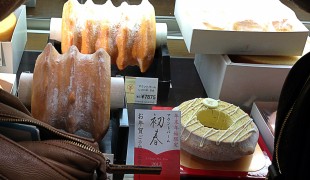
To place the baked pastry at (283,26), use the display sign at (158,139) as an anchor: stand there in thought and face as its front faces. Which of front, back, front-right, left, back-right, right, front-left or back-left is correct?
back-left

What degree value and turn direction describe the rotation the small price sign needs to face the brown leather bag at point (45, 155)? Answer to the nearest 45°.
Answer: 0° — it already faces it

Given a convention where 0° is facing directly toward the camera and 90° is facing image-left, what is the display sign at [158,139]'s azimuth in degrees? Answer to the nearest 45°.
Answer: approximately 0°

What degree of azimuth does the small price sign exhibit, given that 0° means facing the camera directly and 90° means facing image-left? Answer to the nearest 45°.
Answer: approximately 0°
